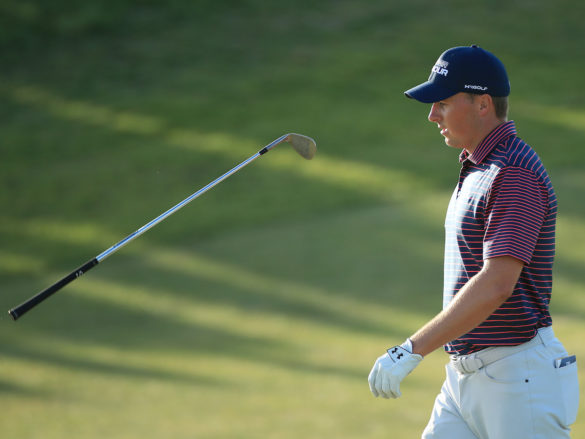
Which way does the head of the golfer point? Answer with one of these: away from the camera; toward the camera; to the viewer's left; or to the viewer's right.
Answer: to the viewer's left

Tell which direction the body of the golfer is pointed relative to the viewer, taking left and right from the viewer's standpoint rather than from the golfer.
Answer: facing to the left of the viewer
